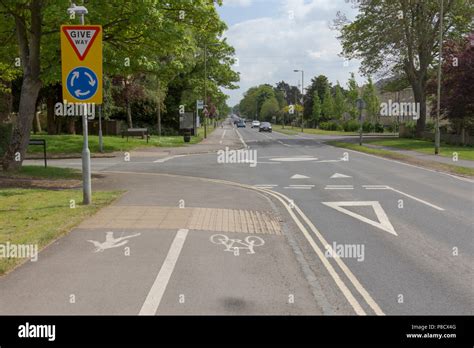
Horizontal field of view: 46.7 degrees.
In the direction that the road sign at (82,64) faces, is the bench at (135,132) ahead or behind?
behind

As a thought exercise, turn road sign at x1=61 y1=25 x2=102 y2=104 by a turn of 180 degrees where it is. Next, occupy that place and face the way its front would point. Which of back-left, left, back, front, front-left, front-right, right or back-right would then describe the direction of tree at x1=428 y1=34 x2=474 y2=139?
front-right

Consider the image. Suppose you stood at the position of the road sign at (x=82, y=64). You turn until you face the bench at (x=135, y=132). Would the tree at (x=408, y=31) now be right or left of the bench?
right

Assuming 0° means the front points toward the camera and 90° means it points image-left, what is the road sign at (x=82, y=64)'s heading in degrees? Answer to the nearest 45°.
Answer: approximately 0°

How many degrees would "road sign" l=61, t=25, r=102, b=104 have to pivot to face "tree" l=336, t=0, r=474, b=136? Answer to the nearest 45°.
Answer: approximately 135° to its left
